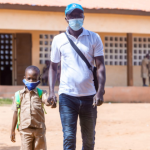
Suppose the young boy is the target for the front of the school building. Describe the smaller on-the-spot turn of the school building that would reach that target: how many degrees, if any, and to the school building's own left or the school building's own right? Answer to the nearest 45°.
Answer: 0° — it already faces them

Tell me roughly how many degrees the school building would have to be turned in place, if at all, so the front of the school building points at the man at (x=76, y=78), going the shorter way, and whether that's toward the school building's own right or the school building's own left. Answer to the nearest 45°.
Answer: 0° — it already faces them

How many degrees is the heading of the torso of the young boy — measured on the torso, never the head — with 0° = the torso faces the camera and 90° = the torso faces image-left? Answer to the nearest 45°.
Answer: approximately 0°

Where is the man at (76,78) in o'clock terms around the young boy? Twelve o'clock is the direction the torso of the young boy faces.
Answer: The man is roughly at 10 o'clock from the young boy.

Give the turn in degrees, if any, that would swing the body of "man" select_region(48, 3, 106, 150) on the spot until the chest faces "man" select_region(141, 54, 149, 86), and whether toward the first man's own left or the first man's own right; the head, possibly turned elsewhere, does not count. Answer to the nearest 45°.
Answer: approximately 180°

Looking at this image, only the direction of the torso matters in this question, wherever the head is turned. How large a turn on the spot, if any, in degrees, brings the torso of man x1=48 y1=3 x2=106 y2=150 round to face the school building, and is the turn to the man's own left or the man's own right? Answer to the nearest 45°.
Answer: approximately 180°

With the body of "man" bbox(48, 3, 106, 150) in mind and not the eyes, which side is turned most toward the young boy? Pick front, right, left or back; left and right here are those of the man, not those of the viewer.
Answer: right

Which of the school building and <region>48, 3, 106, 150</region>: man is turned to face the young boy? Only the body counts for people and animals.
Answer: the school building

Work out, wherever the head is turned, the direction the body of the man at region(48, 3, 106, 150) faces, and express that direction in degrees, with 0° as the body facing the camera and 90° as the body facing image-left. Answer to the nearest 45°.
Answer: approximately 0°
